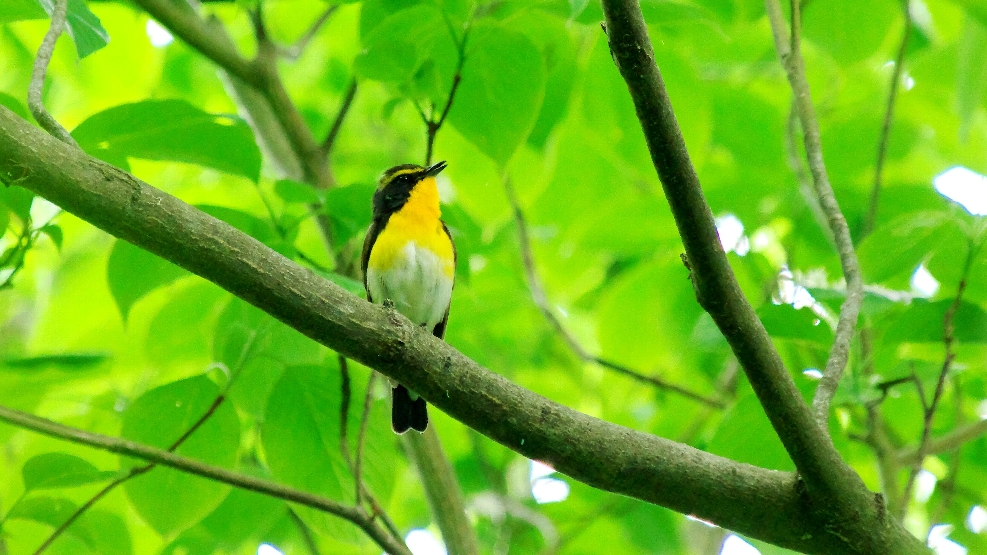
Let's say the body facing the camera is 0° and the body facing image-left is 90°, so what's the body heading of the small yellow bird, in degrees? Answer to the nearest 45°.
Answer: approximately 315°

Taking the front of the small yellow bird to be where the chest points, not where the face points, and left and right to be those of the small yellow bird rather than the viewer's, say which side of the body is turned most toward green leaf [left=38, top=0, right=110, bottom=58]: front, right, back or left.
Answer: right

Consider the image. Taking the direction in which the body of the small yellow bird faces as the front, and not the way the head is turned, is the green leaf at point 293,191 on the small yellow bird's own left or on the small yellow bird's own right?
on the small yellow bird's own right

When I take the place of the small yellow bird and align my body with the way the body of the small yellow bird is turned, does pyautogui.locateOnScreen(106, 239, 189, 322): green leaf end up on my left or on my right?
on my right
